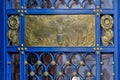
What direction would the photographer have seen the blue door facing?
facing the viewer
